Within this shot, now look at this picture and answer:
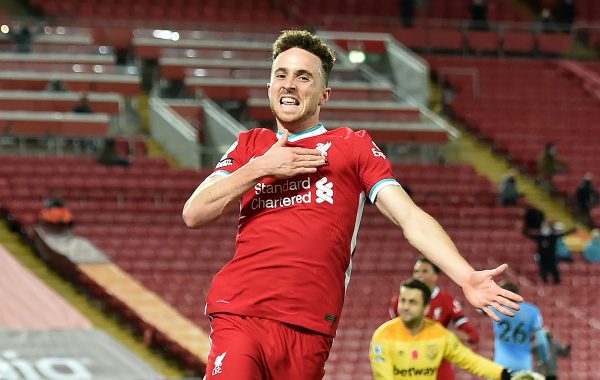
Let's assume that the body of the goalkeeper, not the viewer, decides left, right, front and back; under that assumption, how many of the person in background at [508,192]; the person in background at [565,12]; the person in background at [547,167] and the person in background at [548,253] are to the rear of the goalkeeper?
4

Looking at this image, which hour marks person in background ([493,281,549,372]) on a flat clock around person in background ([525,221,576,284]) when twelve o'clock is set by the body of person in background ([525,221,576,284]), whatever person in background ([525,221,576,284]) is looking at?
person in background ([493,281,549,372]) is roughly at 12 o'clock from person in background ([525,221,576,284]).

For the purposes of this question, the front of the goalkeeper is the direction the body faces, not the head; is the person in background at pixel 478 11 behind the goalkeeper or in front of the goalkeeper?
behind

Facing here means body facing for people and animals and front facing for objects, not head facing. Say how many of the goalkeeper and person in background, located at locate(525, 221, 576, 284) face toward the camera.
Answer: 2

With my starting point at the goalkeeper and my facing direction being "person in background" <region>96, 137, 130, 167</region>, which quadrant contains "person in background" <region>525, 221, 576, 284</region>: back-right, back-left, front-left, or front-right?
front-right

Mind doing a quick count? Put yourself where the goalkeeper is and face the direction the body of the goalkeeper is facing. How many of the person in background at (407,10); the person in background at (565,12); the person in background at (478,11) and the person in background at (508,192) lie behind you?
4

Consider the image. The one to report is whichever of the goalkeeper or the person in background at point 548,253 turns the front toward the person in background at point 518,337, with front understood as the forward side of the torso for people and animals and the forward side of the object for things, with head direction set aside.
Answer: the person in background at point 548,253

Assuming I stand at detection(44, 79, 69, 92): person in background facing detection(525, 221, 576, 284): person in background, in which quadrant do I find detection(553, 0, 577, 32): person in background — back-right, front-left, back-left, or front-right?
front-left

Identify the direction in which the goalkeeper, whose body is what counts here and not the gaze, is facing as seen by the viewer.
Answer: toward the camera

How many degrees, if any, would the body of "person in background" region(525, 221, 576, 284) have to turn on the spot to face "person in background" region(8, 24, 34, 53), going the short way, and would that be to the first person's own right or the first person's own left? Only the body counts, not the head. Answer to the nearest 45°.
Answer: approximately 90° to the first person's own right

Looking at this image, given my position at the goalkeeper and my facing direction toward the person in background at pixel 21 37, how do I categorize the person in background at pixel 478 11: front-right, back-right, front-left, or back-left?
front-right

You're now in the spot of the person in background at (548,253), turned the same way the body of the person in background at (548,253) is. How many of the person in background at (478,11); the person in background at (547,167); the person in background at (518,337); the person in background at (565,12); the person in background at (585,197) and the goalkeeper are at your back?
4

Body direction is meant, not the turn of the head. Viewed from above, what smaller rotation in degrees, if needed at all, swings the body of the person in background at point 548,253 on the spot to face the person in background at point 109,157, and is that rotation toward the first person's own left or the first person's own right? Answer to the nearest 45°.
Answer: approximately 90° to the first person's own right

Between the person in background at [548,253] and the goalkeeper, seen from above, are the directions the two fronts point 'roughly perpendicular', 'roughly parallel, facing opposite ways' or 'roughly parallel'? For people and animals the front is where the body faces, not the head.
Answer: roughly parallel
